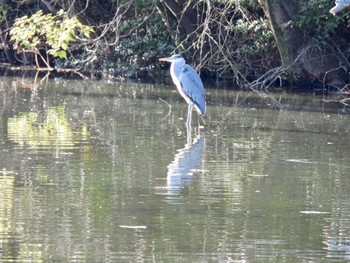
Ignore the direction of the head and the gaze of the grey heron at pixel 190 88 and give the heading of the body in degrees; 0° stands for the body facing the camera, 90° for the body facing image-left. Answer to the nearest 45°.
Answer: approximately 90°

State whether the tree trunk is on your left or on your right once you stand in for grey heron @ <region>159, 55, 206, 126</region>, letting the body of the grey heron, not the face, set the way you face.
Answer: on your right
